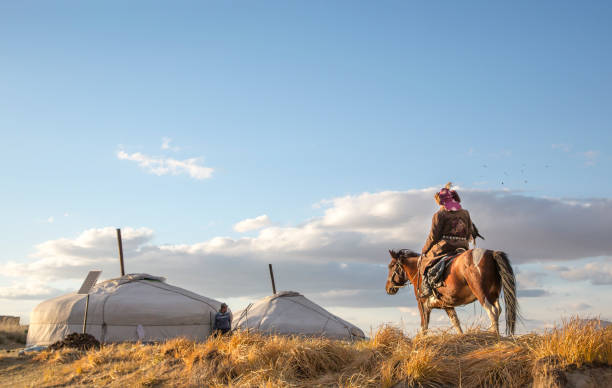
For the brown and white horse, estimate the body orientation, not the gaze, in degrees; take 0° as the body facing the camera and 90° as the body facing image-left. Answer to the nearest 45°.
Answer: approximately 135°

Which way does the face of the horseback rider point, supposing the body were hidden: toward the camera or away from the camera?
away from the camera

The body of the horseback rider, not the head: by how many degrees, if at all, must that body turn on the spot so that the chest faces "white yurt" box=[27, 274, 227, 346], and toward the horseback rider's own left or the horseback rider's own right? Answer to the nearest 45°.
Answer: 0° — they already face it

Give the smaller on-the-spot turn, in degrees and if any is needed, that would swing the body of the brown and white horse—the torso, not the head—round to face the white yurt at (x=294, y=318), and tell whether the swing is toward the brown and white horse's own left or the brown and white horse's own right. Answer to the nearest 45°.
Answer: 0° — it already faces it

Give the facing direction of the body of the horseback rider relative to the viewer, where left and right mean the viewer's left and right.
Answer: facing away from the viewer and to the left of the viewer

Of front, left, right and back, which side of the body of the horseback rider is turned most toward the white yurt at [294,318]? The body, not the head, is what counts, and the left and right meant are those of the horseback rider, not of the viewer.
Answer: front
